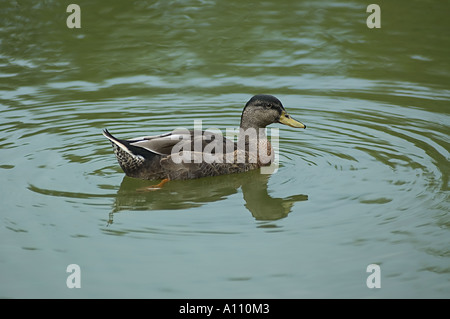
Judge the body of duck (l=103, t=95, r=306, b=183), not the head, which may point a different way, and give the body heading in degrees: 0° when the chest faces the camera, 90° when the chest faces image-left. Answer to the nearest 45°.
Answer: approximately 270°
